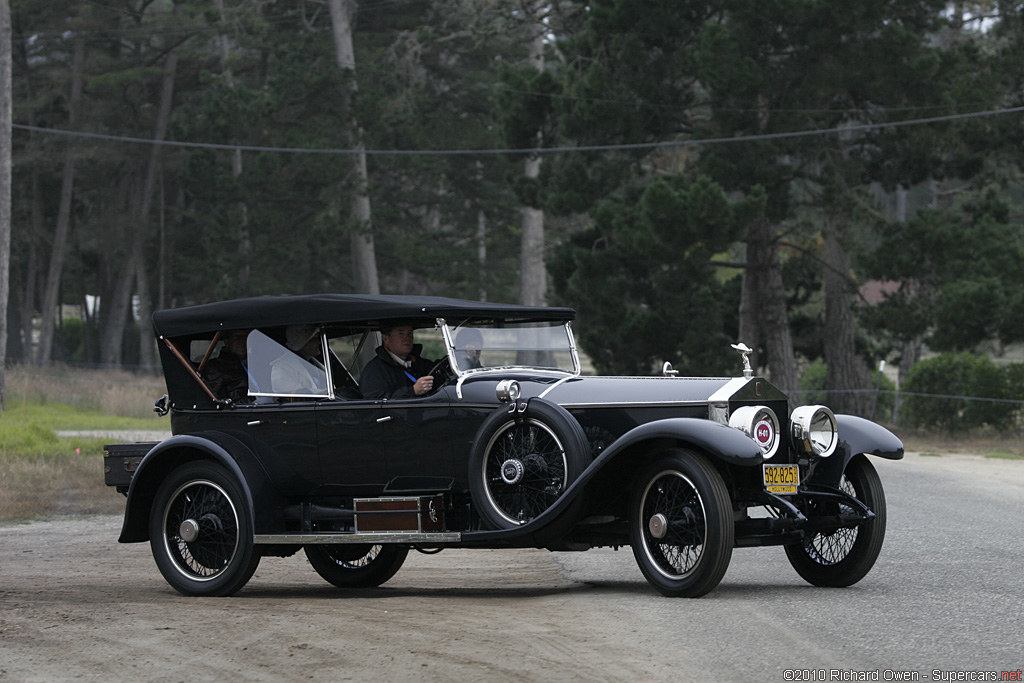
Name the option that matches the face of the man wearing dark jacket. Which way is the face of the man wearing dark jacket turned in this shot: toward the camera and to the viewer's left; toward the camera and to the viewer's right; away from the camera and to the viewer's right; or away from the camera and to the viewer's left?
toward the camera and to the viewer's right

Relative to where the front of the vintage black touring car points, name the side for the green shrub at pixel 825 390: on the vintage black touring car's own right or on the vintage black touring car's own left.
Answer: on the vintage black touring car's own left

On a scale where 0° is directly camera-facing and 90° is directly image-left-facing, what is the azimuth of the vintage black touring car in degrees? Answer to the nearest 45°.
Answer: approximately 315°
